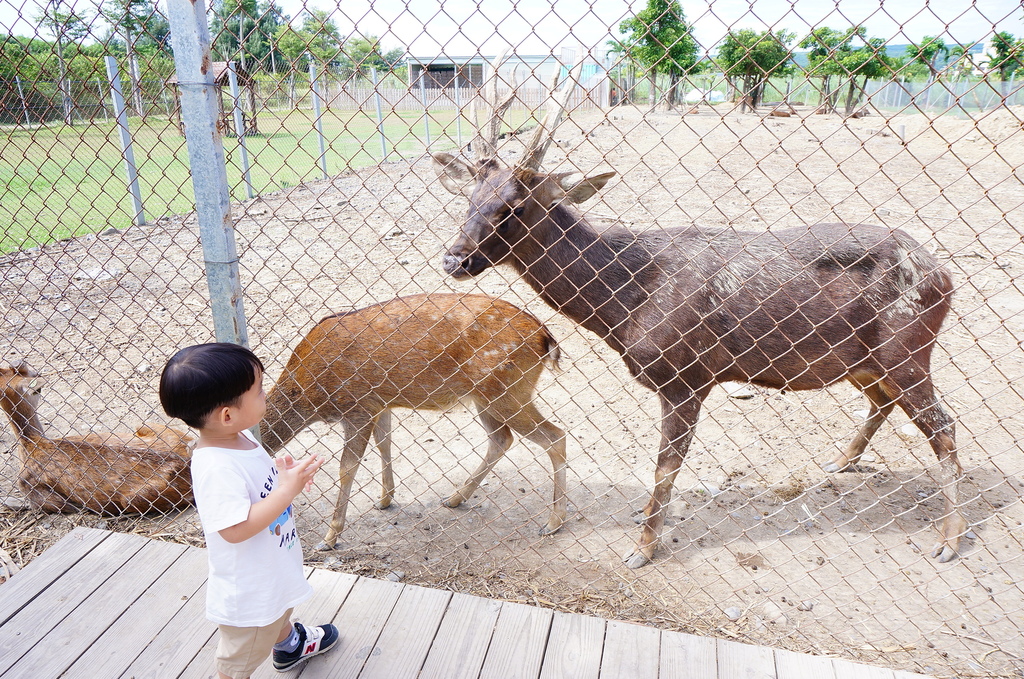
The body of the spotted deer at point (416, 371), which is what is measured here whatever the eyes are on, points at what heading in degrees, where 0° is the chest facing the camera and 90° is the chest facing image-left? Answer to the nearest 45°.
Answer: approximately 90°

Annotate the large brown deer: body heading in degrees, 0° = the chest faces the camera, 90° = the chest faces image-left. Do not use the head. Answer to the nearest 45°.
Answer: approximately 90°

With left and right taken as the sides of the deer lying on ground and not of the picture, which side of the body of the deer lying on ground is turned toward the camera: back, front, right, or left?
left

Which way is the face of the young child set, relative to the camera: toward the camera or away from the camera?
away from the camera
